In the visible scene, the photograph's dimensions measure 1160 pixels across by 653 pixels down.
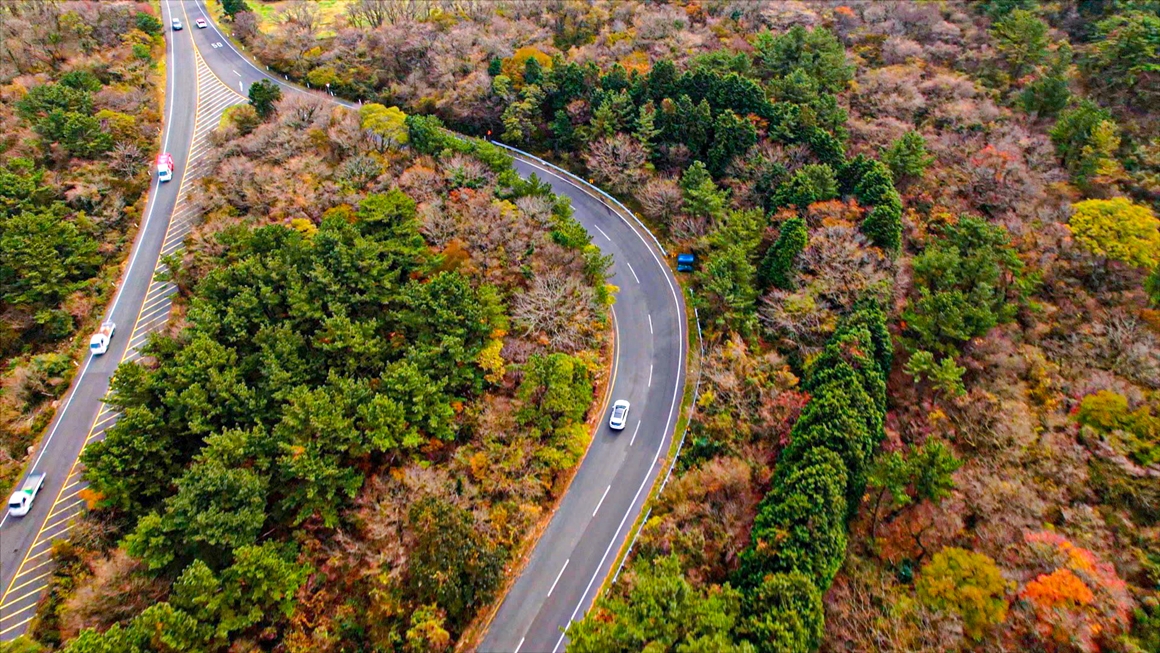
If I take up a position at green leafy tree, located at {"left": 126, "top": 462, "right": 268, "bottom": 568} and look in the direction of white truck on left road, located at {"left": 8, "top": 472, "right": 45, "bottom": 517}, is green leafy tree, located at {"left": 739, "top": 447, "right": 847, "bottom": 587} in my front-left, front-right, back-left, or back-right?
back-right

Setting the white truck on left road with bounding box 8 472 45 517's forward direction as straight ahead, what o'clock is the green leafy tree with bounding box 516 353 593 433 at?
The green leafy tree is roughly at 9 o'clock from the white truck on left road.

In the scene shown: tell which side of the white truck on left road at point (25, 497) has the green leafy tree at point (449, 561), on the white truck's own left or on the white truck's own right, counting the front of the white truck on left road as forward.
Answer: on the white truck's own left

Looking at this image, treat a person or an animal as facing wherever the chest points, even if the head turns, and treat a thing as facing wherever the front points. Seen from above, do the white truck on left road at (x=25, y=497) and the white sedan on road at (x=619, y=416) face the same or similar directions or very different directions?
very different directions

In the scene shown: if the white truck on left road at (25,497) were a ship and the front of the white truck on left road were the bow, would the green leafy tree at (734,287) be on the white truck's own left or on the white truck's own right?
on the white truck's own left

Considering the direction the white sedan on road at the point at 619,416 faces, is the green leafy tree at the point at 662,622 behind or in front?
behind

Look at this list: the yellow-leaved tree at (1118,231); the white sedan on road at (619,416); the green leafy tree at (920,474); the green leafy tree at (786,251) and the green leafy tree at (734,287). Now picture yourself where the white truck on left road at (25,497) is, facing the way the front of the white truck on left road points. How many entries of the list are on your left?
5

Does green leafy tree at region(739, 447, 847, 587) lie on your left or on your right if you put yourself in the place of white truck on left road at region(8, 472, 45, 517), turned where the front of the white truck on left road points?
on your left

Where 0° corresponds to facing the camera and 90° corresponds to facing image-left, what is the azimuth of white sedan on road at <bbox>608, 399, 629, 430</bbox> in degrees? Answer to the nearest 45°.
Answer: approximately 180°
